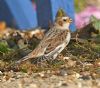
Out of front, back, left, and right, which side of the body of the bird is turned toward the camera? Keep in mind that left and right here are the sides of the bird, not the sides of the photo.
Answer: right
